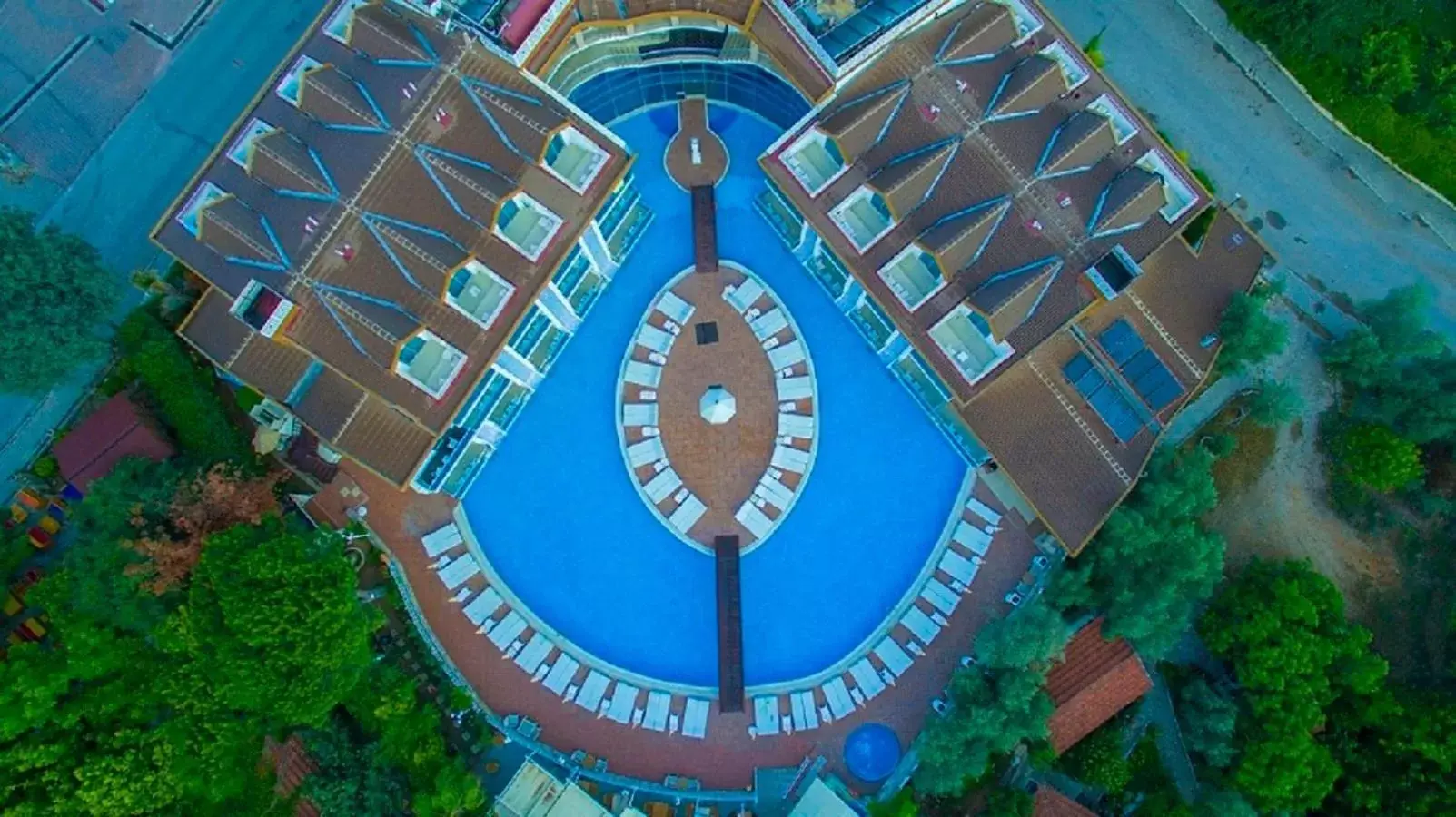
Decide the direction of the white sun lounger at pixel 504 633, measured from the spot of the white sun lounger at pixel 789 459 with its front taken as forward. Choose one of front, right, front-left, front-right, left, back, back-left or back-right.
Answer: back

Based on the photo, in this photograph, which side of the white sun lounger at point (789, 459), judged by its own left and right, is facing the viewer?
right

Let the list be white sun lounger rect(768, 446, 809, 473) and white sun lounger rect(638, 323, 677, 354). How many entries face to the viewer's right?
1

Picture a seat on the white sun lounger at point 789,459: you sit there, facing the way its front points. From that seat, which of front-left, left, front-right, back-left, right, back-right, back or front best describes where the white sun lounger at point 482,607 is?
back

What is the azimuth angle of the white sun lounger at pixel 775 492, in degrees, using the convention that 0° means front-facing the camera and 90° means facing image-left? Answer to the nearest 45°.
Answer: approximately 315°

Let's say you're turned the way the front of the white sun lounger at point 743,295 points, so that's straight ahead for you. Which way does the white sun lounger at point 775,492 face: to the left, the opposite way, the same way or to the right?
to the right

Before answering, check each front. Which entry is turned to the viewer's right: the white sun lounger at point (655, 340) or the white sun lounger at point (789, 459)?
the white sun lounger at point (789, 459)

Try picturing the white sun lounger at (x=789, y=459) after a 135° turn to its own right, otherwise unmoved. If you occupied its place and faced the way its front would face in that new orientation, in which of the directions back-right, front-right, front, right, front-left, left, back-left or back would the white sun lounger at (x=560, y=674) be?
front-right

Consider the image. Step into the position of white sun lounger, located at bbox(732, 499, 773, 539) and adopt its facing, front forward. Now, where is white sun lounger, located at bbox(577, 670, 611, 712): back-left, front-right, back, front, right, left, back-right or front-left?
back-right

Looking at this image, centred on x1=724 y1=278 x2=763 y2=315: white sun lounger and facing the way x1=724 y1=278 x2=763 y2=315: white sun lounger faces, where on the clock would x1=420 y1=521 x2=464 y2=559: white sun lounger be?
x1=420 y1=521 x2=464 y2=559: white sun lounger is roughly at 7 o'clock from x1=724 y1=278 x2=763 y2=315: white sun lounger.

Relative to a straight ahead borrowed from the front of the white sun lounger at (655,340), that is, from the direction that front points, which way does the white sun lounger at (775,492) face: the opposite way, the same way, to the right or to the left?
the opposite way

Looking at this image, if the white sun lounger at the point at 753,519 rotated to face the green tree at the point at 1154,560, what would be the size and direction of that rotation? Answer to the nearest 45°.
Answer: approximately 45° to its left
